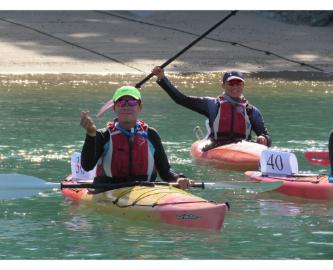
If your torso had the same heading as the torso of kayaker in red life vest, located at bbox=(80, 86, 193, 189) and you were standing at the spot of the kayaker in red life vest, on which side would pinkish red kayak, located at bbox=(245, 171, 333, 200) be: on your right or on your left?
on your left

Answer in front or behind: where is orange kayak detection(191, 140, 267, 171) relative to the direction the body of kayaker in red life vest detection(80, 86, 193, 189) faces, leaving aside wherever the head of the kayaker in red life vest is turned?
behind

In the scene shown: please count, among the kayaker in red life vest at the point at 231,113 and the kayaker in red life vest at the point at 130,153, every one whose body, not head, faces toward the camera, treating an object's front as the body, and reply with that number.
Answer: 2

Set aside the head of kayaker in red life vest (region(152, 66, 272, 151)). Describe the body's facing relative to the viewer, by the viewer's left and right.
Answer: facing the viewer

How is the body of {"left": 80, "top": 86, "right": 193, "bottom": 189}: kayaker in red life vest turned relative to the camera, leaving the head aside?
toward the camera

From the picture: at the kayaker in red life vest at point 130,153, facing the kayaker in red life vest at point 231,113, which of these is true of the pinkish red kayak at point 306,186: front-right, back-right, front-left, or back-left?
front-right
